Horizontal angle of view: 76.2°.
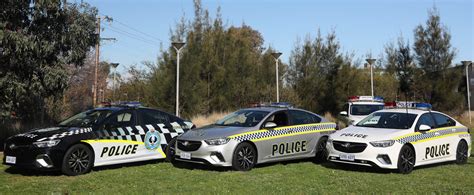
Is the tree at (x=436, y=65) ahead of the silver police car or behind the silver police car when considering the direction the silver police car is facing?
behind

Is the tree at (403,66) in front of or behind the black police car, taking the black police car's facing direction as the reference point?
behind

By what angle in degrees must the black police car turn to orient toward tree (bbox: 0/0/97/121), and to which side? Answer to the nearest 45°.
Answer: approximately 90° to its right

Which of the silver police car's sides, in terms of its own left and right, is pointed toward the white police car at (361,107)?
back

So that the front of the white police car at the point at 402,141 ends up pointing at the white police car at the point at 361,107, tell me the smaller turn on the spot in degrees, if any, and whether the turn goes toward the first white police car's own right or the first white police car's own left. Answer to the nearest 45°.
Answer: approximately 135° to the first white police car's own right

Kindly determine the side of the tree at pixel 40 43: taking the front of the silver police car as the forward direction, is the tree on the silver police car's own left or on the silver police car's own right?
on the silver police car's own right

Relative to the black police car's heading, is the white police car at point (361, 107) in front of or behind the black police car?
behind

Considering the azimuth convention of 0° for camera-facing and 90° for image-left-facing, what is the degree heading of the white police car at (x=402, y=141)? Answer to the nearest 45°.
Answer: approximately 45°

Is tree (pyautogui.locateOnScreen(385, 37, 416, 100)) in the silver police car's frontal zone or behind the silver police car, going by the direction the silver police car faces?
behind
